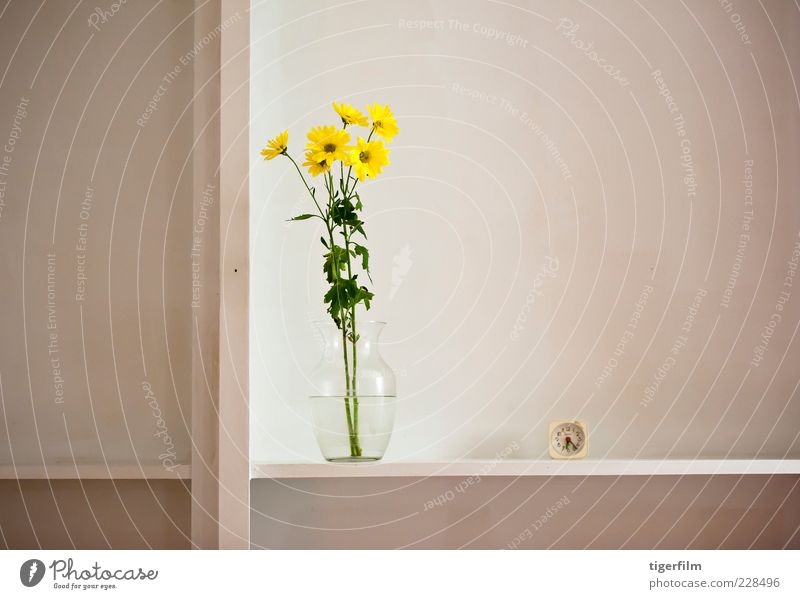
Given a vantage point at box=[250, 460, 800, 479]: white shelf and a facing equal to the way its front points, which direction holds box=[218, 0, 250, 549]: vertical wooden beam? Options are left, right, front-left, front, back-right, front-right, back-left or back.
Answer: right

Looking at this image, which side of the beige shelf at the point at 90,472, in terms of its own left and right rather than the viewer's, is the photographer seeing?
front

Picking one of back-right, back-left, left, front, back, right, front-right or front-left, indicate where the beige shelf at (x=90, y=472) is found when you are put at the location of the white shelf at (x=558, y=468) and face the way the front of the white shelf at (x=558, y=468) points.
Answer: right

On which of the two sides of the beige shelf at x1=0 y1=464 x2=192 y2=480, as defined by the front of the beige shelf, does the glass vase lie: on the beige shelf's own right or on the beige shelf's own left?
on the beige shelf's own left

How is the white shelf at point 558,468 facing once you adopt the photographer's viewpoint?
facing the viewer

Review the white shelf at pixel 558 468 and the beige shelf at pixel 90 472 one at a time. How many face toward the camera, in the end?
2

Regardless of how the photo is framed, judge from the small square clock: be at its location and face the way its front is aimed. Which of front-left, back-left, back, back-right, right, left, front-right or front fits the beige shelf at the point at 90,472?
right

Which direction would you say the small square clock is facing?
toward the camera

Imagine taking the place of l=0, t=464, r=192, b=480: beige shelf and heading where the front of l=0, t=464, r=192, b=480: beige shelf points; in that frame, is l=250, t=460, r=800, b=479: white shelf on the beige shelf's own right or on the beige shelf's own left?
on the beige shelf's own left

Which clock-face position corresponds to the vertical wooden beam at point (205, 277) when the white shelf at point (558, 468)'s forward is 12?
The vertical wooden beam is roughly at 3 o'clock from the white shelf.
